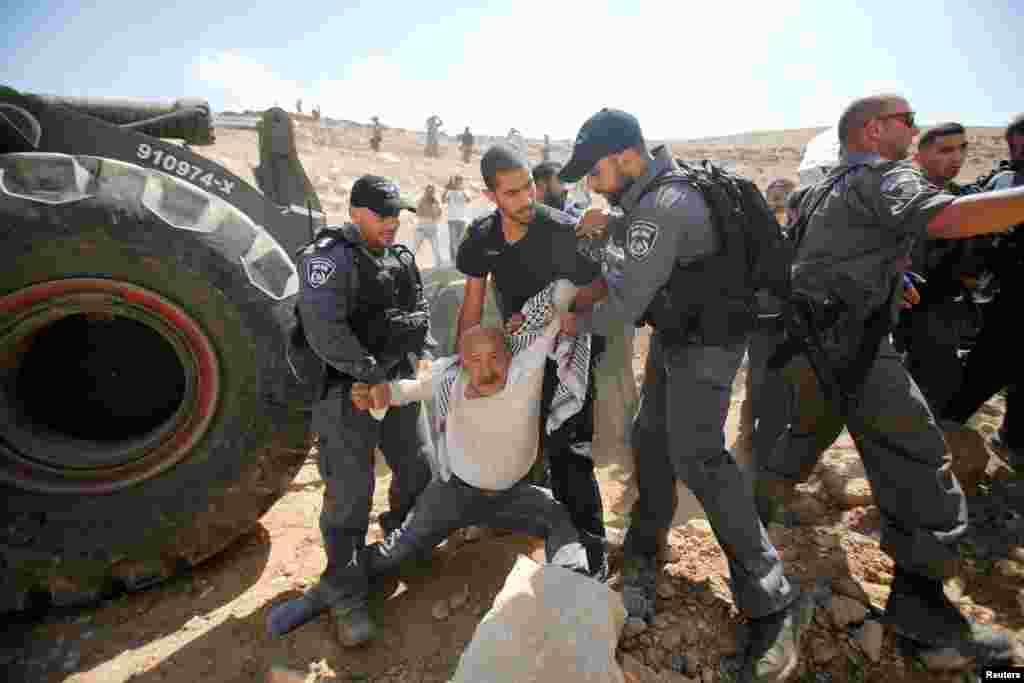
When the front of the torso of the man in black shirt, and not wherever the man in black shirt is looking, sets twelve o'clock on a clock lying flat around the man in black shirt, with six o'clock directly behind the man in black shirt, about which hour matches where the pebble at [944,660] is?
The pebble is roughly at 10 o'clock from the man in black shirt.

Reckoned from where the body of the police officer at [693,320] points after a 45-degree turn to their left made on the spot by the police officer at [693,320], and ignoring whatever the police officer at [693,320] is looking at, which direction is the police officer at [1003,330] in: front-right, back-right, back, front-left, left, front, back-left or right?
back

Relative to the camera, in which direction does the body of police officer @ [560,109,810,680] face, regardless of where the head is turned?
to the viewer's left

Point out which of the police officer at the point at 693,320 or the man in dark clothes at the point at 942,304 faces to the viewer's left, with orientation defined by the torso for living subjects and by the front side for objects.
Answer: the police officer at the point at 693,320

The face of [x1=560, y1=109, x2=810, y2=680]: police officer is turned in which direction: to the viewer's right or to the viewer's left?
to the viewer's left

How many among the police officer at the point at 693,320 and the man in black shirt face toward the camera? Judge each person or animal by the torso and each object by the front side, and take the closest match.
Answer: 1

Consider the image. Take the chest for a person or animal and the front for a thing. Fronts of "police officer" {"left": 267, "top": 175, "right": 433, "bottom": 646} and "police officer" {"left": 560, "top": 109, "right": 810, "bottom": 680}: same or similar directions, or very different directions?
very different directions

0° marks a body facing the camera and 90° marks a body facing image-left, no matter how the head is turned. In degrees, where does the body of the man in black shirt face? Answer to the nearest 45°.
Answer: approximately 0°

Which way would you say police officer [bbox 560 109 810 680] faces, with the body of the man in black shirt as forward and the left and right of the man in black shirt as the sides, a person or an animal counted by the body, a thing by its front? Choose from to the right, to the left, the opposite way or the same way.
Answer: to the right
